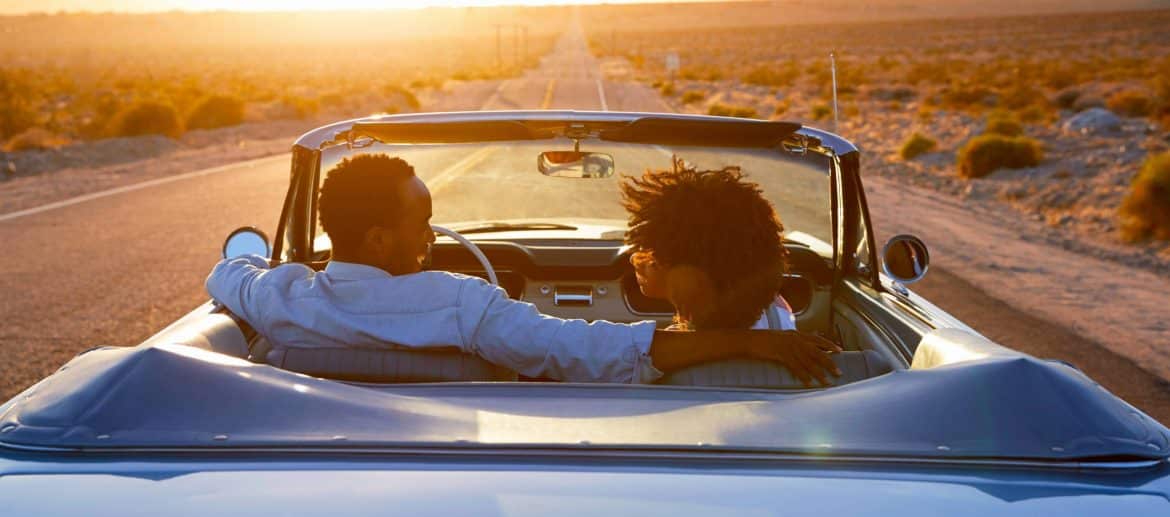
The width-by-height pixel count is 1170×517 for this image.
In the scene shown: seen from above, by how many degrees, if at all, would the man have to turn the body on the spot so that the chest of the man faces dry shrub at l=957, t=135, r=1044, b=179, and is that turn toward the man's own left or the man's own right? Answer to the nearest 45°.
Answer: approximately 45° to the man's own right

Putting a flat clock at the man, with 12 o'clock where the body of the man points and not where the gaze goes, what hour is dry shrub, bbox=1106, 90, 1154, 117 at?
The dry shrub is roughly at 1 o'clock from the man.

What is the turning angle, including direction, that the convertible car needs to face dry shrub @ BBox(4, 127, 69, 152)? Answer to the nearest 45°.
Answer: approximately 45° to its left

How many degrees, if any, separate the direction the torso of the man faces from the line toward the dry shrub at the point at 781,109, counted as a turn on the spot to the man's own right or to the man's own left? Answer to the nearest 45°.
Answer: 0° — they already face it

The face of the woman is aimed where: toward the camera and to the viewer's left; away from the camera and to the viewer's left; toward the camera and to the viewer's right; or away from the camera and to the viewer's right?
away from the camera and to the viewer's left

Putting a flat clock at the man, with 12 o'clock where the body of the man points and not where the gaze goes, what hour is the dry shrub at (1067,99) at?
The dry shrub is roughly at 1 o'clock from the man.

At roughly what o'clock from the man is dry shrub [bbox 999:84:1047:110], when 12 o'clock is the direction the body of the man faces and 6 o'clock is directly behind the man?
The dry shrub is roughly at 1 o'clock from the man.

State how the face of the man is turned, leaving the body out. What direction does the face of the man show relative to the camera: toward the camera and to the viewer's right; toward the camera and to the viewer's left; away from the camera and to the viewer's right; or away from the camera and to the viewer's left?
away from the camera and to the viewer's right

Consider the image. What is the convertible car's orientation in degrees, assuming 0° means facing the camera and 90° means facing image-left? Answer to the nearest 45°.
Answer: approximately 180°

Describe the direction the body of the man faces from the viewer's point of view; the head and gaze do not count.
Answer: away from the camera
